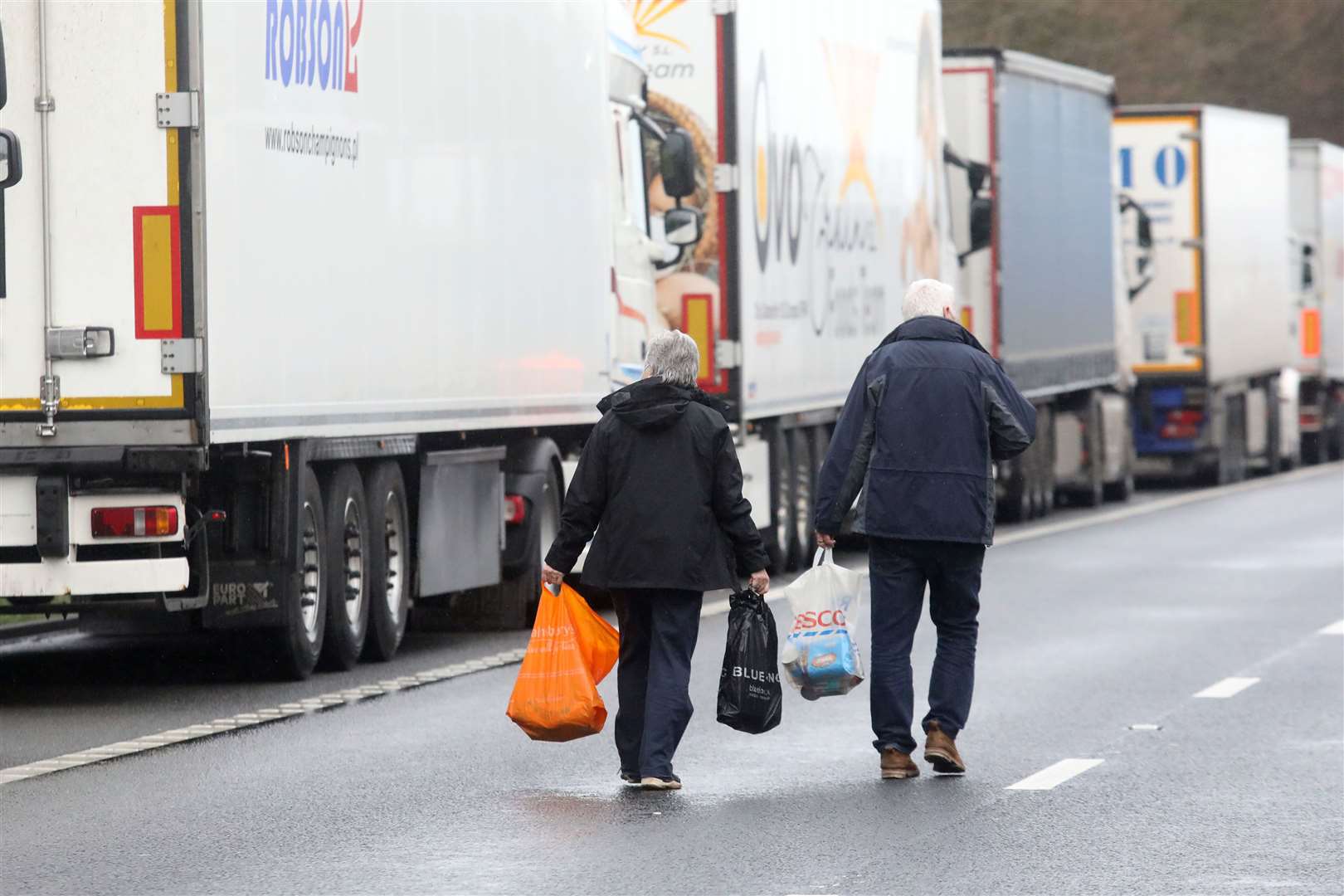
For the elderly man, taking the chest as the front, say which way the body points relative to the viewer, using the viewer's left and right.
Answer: facing away from the viewer

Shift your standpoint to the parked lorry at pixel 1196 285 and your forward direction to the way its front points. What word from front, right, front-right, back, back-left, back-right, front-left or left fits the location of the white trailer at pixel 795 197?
back-right

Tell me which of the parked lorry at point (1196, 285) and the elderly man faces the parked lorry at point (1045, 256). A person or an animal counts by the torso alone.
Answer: the elderly man

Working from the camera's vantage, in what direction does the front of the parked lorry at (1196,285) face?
facing away from the viewer and to the right of the viewer

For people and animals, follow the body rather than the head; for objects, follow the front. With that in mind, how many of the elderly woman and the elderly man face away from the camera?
2

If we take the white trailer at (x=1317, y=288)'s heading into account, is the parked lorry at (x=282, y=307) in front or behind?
behind

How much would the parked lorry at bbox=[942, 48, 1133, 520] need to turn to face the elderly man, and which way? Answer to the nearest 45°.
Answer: approximately 135° to its right

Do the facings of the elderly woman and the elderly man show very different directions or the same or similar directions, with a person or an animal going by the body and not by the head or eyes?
same or similar directions

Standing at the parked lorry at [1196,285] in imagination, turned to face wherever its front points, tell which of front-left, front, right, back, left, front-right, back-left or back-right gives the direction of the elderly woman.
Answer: back-right

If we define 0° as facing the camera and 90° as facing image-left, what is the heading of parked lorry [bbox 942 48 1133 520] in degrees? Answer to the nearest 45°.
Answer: approximately 225°

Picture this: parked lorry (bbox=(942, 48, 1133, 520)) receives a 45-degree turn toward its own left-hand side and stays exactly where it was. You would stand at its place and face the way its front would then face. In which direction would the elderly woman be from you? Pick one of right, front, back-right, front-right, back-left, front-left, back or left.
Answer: back

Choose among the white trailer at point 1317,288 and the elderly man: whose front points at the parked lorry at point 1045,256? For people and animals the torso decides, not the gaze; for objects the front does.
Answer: the elderly man

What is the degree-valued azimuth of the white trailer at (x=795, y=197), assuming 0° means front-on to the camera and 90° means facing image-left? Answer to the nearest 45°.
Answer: approximately 225°

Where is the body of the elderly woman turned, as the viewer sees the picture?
away from the camera

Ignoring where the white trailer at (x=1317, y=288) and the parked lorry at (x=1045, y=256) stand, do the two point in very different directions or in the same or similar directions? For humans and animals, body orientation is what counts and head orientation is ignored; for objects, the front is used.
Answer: same or similar directions
